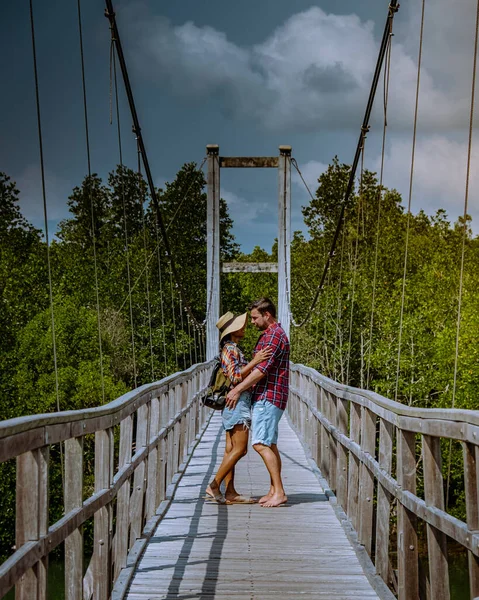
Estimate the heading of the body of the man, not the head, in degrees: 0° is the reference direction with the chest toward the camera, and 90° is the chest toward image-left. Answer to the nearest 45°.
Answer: approximately 90°

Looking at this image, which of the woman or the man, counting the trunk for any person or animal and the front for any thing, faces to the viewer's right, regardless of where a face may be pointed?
the woman

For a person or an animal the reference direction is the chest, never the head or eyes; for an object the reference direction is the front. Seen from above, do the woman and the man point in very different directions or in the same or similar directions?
very different directions

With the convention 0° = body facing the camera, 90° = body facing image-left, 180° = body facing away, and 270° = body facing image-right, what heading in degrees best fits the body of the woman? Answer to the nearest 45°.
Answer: approximately 270°

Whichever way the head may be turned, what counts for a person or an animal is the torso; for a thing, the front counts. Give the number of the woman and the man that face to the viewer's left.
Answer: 1
